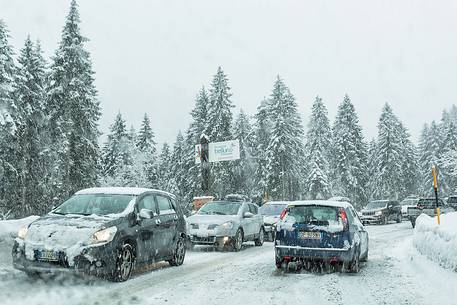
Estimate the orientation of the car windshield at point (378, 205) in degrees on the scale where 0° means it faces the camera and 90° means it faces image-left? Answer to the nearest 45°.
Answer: approximately 45°

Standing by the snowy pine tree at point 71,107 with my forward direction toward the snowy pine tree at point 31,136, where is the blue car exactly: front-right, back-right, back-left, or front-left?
back-left

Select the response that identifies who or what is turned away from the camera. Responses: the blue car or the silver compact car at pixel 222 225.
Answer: the blue car

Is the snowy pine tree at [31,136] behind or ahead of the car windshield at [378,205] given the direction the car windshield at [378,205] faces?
ahead

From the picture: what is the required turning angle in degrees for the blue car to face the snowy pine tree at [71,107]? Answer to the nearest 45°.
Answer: approximately 45° to its left

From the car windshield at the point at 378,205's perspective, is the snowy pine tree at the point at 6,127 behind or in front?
in front

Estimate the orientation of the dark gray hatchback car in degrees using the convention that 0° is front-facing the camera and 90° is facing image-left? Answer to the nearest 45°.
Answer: approximately 45°

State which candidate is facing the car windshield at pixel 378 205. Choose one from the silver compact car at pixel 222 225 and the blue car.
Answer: the blue car

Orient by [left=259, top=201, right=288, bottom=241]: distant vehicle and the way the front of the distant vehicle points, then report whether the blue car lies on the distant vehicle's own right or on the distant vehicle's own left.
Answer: on the distant vehicle's own left

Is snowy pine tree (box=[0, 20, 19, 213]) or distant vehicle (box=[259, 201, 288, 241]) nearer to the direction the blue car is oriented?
the distant vehicle

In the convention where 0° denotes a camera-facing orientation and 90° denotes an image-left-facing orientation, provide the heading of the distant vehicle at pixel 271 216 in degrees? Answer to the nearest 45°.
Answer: approximately 45°
